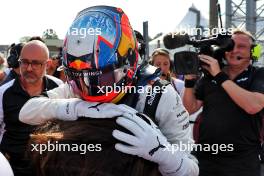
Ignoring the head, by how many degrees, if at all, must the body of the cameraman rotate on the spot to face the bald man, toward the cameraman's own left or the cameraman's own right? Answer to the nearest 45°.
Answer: approximately 45° to the cameraman's own right

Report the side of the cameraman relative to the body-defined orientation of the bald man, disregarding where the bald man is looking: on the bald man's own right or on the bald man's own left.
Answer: on the bald man's own left

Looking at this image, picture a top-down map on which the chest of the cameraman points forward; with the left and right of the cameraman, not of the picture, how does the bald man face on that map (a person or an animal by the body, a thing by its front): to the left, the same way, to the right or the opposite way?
to the left

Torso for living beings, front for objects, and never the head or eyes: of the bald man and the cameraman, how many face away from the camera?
0

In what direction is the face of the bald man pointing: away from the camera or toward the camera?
toward the camera

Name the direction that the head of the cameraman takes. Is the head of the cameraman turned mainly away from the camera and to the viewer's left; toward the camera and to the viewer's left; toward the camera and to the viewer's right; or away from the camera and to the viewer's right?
toward the camera and to the viewer's left

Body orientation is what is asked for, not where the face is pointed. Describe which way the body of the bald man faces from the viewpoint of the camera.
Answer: toward the camera

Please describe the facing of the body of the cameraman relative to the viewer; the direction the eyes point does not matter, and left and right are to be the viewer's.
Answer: facing the viewer and to the left of the viewer
